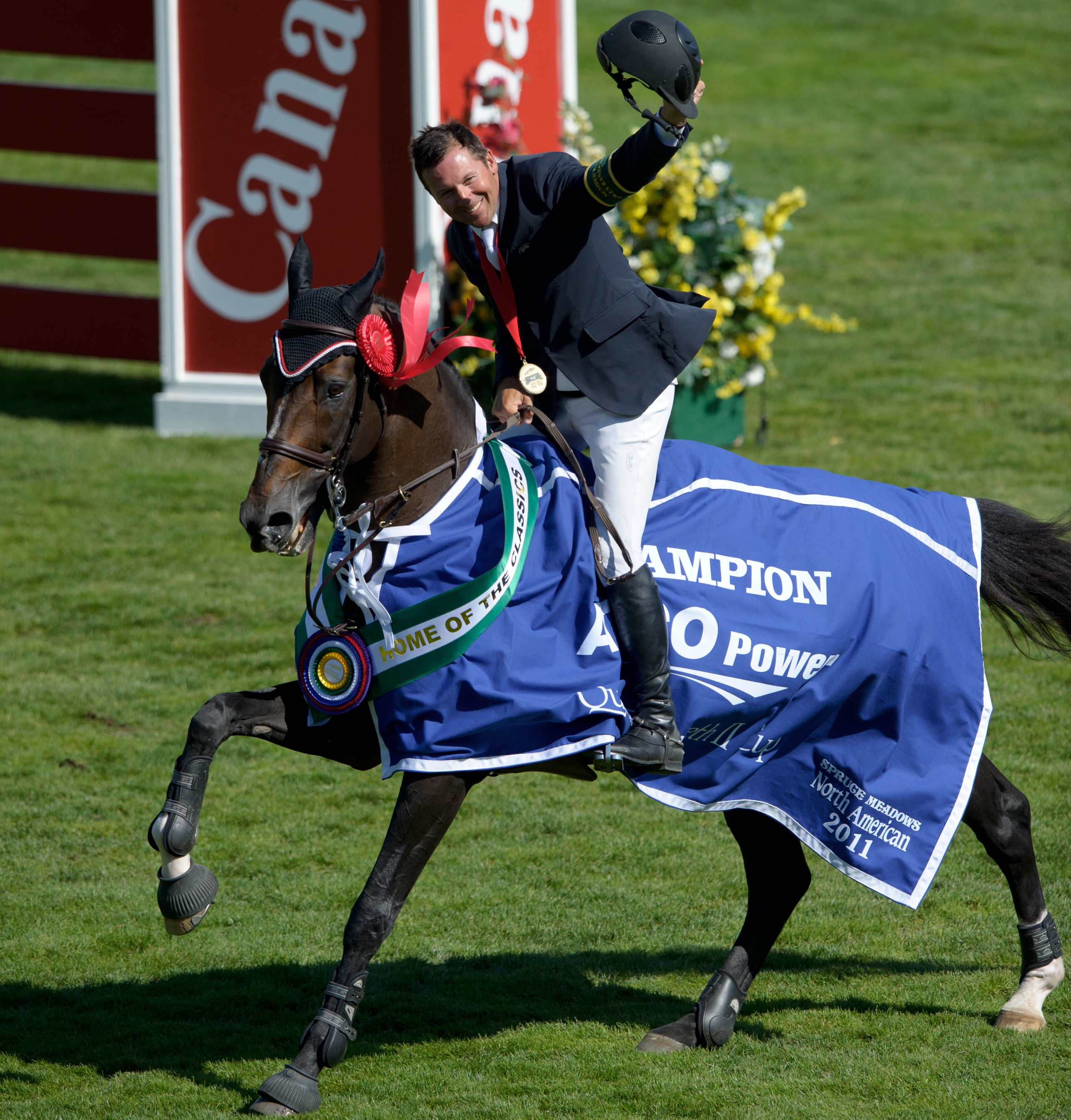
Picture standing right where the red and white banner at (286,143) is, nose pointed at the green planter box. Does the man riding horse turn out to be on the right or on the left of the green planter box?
right

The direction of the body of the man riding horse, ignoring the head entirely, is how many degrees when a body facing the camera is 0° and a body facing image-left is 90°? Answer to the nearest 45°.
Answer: approximately 45°

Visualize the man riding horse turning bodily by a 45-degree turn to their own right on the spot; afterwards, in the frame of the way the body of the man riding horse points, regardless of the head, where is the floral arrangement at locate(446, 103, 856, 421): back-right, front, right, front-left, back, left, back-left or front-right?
right

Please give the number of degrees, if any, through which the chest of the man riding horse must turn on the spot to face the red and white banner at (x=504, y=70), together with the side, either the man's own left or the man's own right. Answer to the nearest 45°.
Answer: approximately 135° to the man's own right

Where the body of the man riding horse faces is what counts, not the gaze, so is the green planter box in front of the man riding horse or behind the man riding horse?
behind

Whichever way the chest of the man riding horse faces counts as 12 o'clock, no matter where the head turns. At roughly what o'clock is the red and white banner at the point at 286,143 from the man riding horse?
The red and white banner is roughly at 4 o'clock from the man riding horse.
